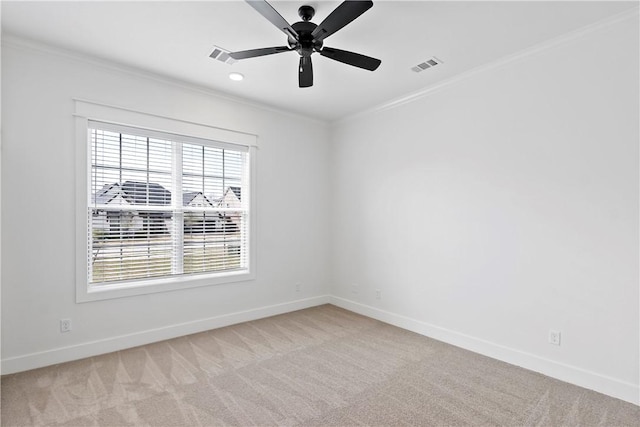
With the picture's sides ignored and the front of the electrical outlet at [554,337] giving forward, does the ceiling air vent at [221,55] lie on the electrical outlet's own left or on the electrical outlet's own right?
on the electrical outlet's own right

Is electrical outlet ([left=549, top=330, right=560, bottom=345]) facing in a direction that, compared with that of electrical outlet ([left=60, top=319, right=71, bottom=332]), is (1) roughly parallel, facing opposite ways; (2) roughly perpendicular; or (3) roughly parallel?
roughly perpendicular

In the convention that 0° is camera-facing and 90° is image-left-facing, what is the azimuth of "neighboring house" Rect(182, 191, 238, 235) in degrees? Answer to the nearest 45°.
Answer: approximately 0°

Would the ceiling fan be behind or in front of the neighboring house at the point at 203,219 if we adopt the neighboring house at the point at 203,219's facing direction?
in front

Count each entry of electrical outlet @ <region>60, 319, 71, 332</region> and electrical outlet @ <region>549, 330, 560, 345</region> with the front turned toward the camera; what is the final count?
2

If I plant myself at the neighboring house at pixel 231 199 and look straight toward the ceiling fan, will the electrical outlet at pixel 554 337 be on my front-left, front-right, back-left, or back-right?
front-left

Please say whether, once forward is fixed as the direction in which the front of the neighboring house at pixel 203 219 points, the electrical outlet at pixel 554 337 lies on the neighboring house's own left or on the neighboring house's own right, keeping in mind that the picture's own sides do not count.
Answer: on the neighboring house's own left

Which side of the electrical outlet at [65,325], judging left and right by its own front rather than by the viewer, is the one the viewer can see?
front

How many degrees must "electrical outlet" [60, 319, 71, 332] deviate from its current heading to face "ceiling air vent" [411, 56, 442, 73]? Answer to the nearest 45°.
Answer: approximately 45° to its left

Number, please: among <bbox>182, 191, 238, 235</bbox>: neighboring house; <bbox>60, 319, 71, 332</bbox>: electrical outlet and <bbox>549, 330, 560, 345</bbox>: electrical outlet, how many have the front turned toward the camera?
3

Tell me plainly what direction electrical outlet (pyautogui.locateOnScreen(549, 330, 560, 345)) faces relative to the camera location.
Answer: facing the viewer
